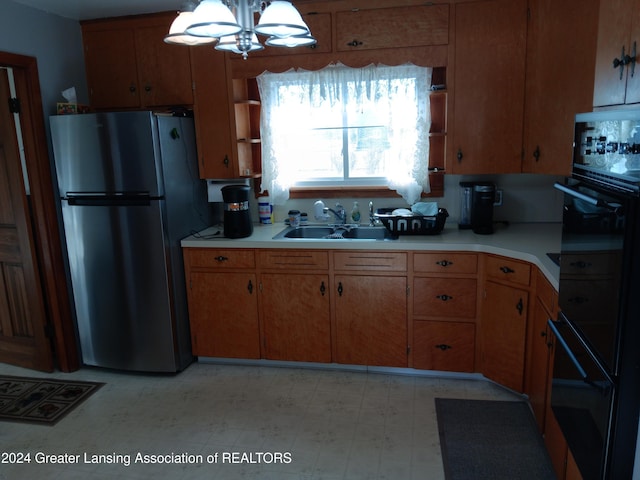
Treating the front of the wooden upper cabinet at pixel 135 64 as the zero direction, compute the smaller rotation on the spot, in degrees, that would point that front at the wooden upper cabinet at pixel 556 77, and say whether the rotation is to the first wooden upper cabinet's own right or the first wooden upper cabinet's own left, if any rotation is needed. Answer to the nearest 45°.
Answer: approximately 45° to the first wooden upper cabinet's own left

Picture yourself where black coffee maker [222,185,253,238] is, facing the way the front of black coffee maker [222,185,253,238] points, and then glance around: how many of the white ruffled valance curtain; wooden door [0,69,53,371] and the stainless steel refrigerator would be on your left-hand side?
1

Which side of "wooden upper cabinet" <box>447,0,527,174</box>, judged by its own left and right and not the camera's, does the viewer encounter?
front

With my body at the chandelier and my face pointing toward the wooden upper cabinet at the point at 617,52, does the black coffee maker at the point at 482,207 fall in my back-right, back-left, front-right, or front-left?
front-left

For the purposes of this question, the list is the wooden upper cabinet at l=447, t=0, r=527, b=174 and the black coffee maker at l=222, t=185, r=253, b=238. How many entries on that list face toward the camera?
2

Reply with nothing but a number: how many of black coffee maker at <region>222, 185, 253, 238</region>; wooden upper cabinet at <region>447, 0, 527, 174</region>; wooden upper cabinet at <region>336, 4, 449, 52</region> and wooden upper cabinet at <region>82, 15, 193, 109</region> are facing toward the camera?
4

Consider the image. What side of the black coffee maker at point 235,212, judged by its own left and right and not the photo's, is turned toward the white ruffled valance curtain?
left

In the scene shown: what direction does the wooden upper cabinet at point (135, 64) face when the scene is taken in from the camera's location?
facing the viewer

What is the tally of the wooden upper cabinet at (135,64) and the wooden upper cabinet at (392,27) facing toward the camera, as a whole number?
2

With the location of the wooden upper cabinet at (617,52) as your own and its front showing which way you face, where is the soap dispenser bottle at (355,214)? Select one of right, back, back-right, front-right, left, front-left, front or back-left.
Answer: right

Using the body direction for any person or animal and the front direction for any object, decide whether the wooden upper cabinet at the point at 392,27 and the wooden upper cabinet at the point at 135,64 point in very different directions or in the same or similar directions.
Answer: same or similar directions

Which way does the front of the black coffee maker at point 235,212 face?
toward the camera

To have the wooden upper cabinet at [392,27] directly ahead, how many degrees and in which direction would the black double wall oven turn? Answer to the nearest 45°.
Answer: approximately 90° to its right

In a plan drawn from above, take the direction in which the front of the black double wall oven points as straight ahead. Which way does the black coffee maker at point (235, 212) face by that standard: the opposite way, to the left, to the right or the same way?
to the left
